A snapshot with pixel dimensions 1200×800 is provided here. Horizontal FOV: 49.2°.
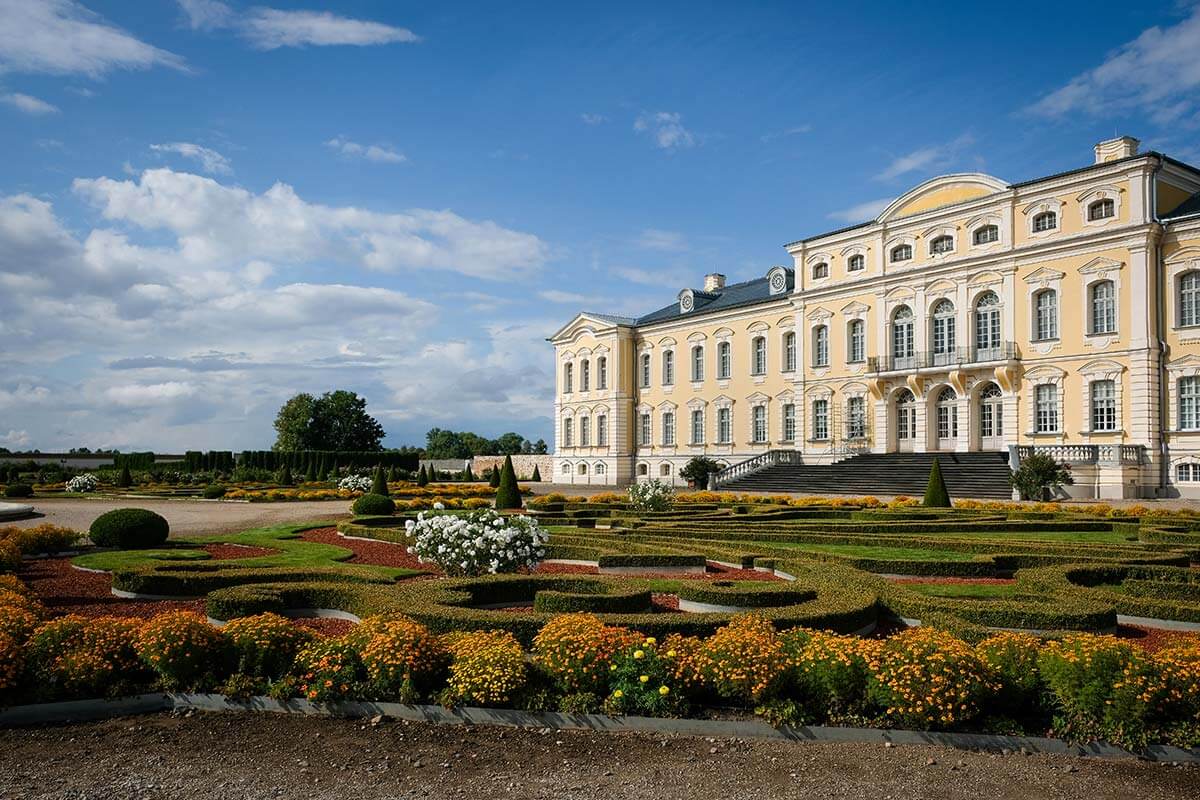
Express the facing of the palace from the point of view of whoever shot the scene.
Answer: facing the viewer and to the left of the viewer

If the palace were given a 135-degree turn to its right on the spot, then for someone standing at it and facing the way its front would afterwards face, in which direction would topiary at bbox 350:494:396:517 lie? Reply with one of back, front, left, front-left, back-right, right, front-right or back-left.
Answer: back-left

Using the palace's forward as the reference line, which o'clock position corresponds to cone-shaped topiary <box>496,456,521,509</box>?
The cone-shaped topiary is roughly at 12 o'clock from the palace.

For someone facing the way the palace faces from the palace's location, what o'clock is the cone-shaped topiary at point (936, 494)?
The cone-shaped topiary is roughly at 11 o'clock from the palace.

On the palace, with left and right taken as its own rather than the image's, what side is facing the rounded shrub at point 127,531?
front

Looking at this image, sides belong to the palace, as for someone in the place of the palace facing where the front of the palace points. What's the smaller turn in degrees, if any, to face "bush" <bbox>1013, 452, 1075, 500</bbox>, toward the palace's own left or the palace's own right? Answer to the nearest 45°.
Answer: approximately 45° to the palace's own left

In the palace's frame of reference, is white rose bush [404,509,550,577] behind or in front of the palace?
in front

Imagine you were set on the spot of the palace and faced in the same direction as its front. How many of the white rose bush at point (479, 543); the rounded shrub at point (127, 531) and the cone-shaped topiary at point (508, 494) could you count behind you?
0
